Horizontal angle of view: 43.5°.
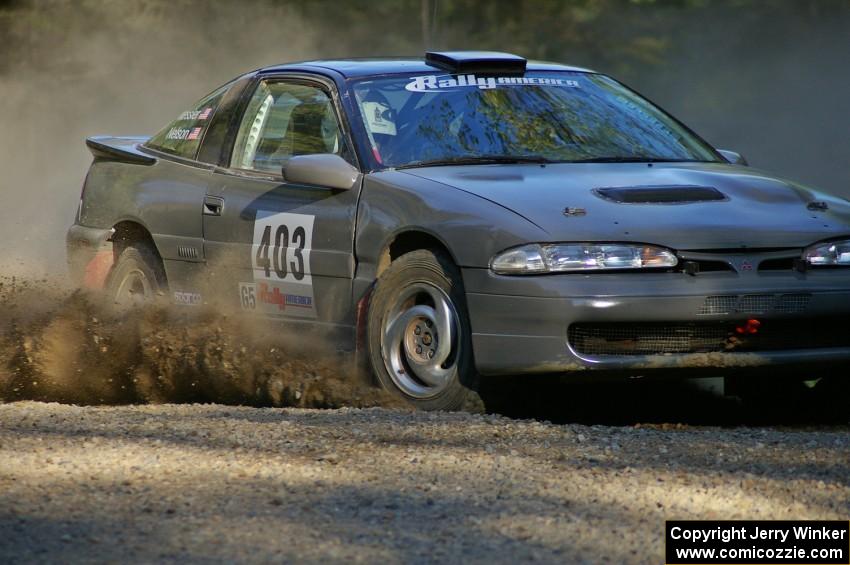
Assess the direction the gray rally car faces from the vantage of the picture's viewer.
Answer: facing the viewer and to the right of the viewer
